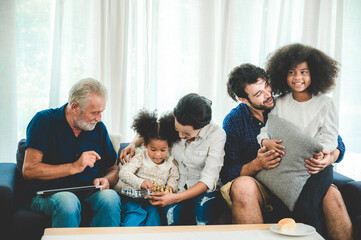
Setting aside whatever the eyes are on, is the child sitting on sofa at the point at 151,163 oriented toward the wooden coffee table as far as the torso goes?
yes

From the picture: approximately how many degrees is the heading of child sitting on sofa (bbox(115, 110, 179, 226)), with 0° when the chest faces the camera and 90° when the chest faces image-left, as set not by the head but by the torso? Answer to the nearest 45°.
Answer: approximately 0°

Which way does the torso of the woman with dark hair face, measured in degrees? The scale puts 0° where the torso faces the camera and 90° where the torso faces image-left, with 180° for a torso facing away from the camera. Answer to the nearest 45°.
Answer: approximately 45°
